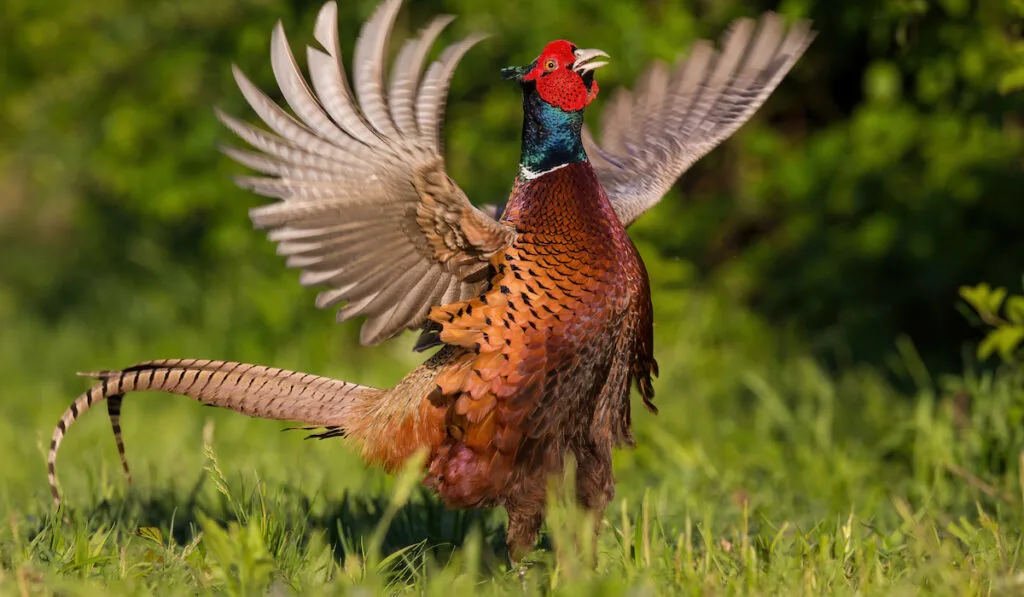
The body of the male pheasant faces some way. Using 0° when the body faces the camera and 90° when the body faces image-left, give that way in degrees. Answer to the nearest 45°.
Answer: approximately 315°
